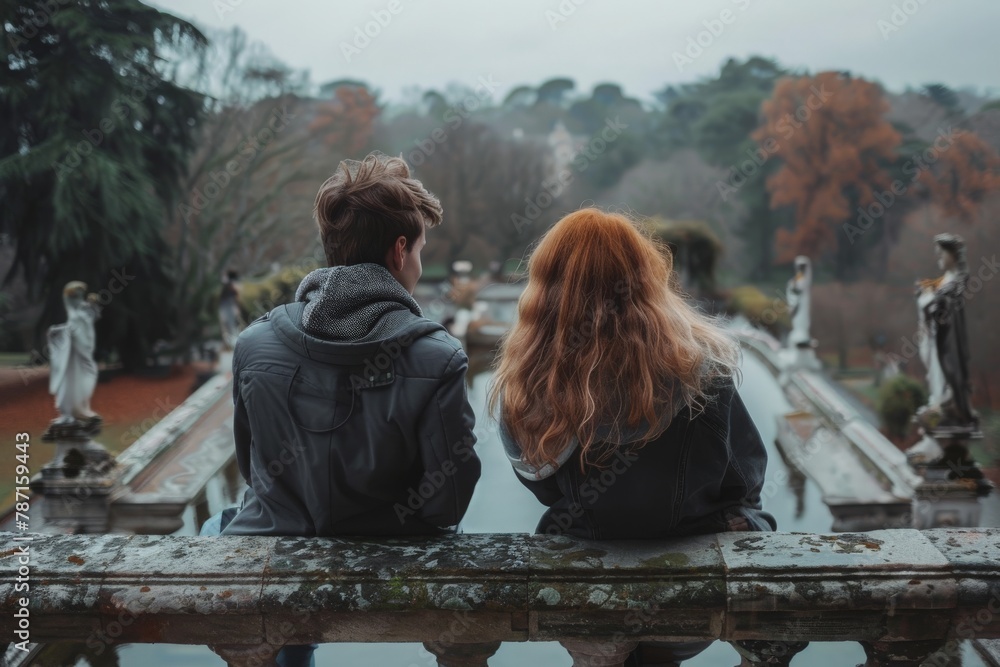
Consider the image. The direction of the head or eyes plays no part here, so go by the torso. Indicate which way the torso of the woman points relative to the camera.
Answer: away from the camera

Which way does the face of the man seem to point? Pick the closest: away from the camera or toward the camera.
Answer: away from the camera

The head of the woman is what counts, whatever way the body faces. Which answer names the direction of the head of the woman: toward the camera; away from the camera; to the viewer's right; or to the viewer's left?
away from the camera

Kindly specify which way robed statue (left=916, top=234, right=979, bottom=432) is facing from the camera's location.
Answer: facing to the left of the viewer

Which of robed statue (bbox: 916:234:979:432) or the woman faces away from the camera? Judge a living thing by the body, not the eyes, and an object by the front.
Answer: the woman

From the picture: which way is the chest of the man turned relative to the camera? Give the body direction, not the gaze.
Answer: away from the camera

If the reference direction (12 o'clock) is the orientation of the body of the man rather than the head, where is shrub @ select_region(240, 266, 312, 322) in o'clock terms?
The shrub is roughly at 12 o'clock from the man.

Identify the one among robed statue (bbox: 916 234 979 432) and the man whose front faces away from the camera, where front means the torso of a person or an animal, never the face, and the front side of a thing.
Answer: the man
